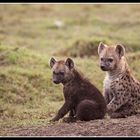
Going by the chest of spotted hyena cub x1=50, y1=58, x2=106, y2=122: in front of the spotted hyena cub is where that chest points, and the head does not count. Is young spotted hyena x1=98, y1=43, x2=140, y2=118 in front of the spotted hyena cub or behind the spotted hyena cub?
behind

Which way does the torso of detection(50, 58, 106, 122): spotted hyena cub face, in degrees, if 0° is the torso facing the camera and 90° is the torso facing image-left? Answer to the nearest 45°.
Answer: approximately 90°
